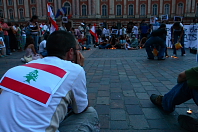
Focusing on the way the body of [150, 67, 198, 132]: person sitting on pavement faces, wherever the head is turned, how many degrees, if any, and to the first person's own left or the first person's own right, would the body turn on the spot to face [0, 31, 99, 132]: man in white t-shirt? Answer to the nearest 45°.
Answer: approximately 45° to the first person's own left

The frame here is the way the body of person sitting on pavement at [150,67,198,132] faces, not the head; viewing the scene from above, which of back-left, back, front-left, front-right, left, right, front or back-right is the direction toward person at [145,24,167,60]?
right

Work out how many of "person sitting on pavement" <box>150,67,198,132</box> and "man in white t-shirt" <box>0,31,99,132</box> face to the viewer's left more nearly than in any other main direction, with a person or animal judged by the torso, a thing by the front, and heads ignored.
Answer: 1

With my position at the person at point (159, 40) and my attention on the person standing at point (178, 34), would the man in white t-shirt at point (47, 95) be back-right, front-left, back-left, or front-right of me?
back-right

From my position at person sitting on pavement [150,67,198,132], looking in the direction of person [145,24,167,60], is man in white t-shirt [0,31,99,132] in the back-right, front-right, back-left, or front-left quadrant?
back-left

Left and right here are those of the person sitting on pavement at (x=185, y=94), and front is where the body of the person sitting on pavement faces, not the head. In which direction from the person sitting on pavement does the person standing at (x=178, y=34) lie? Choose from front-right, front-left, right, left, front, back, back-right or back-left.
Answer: right

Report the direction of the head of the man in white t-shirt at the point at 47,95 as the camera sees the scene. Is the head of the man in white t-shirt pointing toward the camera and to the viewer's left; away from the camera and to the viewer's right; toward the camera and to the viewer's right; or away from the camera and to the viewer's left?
away from the camera and to the viewer's right

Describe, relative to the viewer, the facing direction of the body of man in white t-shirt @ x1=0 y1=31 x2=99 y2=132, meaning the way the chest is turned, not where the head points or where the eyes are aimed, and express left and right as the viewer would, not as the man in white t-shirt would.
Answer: facing away from the viewer and to the right of the viewer

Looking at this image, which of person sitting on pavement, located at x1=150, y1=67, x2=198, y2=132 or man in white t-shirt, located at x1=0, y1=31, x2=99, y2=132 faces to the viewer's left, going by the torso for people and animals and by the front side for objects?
the person sitting on pavement

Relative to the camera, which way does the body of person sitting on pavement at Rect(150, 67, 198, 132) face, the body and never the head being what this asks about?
to the viewer's left

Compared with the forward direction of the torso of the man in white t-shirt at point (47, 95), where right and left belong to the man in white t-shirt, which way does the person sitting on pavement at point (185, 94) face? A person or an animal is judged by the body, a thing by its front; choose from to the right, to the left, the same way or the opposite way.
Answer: to the left

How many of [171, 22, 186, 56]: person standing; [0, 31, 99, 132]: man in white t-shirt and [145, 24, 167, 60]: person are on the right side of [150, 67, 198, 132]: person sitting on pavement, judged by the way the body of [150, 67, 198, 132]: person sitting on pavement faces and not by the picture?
2

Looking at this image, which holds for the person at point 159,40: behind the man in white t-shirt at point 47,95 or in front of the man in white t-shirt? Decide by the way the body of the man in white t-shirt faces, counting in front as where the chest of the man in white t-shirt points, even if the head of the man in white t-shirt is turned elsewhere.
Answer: in front

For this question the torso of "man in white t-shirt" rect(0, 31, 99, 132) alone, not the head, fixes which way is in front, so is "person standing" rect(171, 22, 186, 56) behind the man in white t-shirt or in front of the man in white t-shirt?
in front
